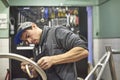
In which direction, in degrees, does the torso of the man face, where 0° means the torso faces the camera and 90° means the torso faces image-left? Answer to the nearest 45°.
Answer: approximately 45°

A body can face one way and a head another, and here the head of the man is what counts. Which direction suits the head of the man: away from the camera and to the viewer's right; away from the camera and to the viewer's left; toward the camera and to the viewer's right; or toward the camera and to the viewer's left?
toward the camera and to the viewer's left
